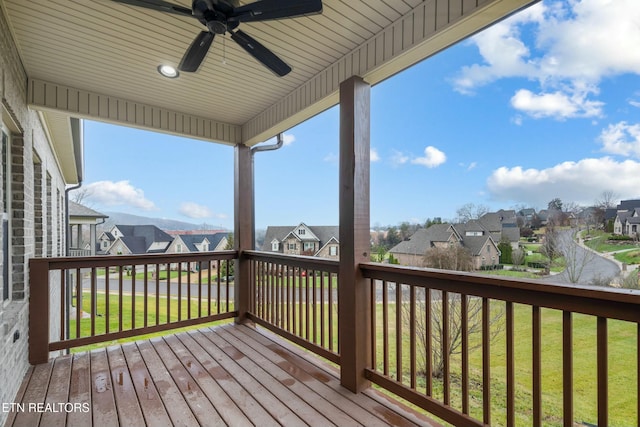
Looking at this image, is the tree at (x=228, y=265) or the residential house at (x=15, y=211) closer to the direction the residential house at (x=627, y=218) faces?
the residential house

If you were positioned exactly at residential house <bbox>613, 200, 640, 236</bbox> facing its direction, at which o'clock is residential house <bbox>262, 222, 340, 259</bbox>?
residential house <bbox>262, 222, 340, 259</bbox> is roughly at 2 o'clock from residential house <bbox>613, 200, 640, 236</bbox>.

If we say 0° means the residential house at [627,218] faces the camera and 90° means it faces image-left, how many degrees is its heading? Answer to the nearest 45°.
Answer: approximately 45°

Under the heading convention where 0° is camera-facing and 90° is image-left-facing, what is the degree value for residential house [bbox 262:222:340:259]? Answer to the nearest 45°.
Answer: approximately 0°
